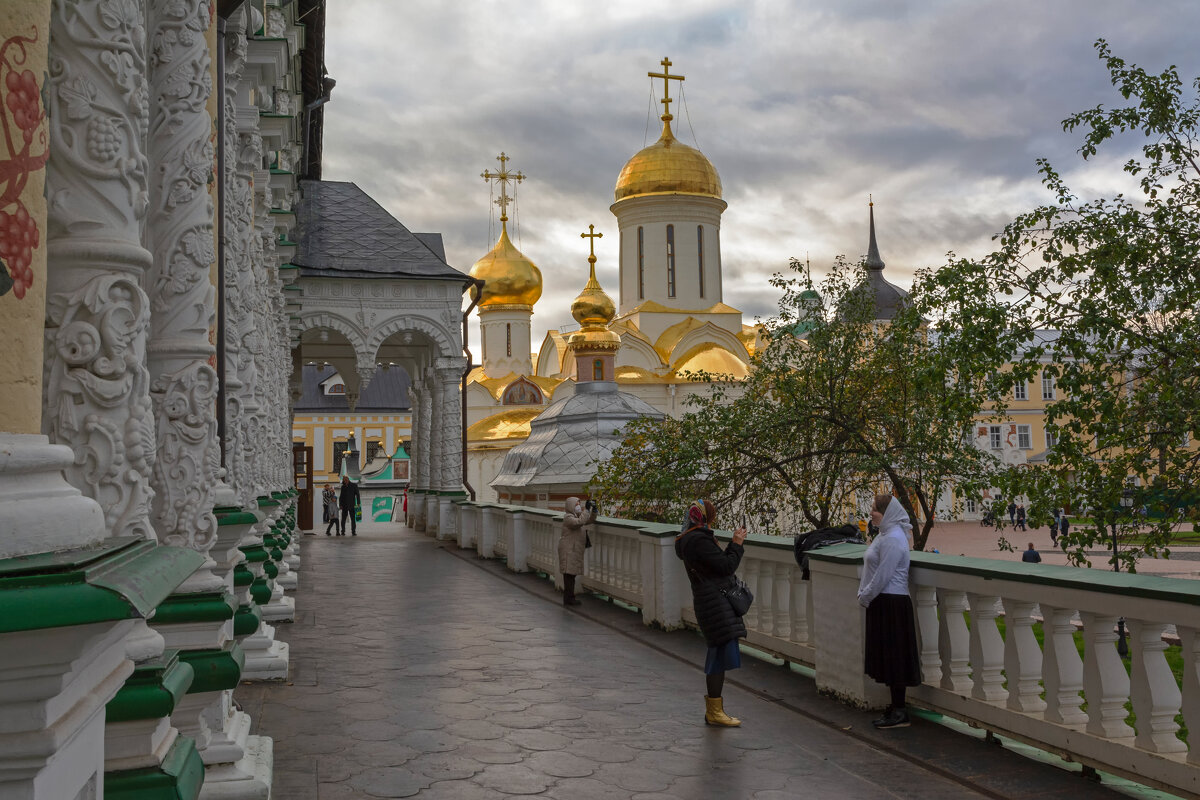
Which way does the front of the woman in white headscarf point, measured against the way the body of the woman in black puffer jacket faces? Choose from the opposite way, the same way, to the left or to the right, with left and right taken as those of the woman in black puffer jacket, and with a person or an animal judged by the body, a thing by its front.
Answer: the opposite way

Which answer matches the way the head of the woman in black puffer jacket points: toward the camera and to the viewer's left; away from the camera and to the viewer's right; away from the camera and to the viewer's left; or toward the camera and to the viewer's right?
away from the camera and to the viewer's right

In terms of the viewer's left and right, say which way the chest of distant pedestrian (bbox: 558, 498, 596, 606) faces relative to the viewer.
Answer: facing to the right of the viewer

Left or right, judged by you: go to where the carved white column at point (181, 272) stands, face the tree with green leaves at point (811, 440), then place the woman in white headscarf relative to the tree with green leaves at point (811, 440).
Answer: right

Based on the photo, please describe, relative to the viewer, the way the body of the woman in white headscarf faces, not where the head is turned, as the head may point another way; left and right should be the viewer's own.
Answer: facing to the left of the viewer

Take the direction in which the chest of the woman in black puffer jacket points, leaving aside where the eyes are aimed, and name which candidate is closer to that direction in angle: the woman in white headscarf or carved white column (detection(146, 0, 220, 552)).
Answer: the woman in white headscarf

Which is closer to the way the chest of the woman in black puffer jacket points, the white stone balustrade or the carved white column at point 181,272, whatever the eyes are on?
the white stone balustrade

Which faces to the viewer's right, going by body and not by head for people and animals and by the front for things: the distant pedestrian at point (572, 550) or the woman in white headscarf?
the distant pedestrian
